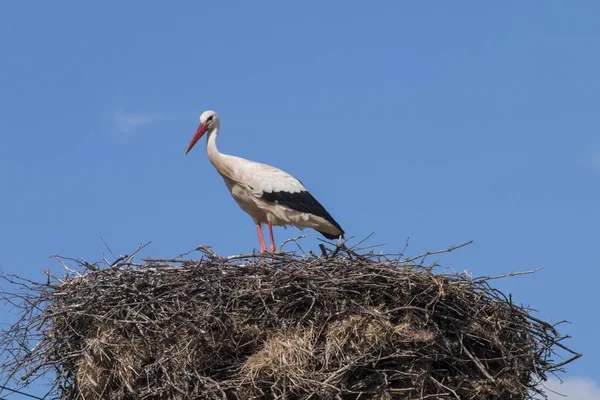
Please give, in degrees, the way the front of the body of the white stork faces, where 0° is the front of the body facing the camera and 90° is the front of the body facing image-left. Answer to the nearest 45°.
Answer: approximately 90°
